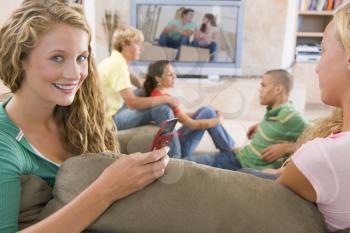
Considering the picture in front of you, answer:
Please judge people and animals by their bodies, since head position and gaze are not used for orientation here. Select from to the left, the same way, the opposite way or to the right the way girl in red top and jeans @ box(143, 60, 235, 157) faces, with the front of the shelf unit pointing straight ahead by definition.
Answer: to the left

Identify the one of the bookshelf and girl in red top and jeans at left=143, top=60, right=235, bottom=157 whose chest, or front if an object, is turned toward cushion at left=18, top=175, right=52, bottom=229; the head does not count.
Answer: the bookshelf

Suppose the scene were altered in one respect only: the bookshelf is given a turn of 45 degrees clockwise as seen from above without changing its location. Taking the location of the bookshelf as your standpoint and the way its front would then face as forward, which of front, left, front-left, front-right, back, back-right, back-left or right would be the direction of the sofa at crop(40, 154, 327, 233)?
front-left

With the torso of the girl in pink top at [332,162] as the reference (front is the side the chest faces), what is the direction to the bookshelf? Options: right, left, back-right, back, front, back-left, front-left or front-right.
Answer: front-right

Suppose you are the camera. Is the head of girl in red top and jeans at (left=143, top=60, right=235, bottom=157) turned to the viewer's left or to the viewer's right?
to the viewer's right

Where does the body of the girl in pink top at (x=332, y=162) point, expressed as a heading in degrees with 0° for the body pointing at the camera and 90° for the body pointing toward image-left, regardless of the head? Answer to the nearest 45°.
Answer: approximately 135°

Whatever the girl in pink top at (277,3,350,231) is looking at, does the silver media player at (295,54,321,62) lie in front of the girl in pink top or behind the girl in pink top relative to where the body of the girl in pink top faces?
in front

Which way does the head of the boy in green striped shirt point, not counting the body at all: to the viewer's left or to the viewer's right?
to the viewer's left

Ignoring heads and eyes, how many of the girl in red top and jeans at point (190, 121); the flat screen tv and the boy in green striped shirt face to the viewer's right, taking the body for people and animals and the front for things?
1

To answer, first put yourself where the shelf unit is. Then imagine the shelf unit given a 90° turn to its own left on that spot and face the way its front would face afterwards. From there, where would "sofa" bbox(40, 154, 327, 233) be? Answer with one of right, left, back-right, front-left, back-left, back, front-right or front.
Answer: right

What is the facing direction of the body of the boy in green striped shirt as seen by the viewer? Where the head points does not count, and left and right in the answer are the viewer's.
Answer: facing to the left of the viewer

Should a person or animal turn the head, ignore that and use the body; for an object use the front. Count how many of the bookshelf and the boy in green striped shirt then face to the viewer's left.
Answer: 1

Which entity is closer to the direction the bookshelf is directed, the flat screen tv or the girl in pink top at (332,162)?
the girl in pink top

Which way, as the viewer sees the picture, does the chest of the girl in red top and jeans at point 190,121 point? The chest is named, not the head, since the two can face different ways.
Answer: to the viewer's right

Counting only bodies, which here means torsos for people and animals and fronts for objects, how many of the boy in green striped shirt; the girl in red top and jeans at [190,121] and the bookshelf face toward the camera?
1

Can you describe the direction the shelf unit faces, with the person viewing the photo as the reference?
facing the viewer

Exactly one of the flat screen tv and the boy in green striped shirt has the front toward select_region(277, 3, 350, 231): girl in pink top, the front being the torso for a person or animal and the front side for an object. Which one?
the flat screen tv
